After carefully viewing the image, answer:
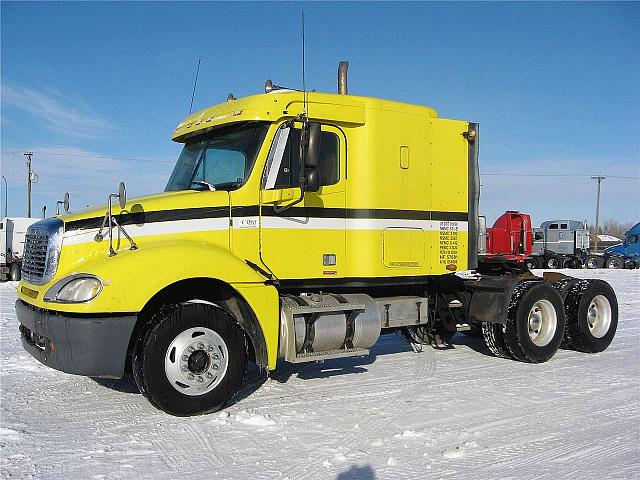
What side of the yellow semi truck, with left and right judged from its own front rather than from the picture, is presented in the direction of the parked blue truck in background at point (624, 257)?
back

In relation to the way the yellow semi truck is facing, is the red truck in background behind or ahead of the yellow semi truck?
behind

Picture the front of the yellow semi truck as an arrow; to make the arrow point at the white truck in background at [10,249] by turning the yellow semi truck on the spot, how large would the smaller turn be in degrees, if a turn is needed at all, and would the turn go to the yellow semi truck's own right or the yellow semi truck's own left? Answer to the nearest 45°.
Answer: approximately 90° to the yellow semi truck's own right

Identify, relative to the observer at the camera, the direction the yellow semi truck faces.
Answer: facing the viewer and to the left of the viewer
